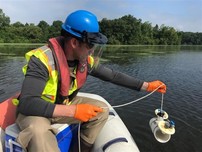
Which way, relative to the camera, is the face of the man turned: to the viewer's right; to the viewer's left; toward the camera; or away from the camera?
to the viewer's right

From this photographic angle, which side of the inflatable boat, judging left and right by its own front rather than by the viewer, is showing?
back

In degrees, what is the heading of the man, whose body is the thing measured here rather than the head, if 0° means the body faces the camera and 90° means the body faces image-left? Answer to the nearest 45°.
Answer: approximately 315°
